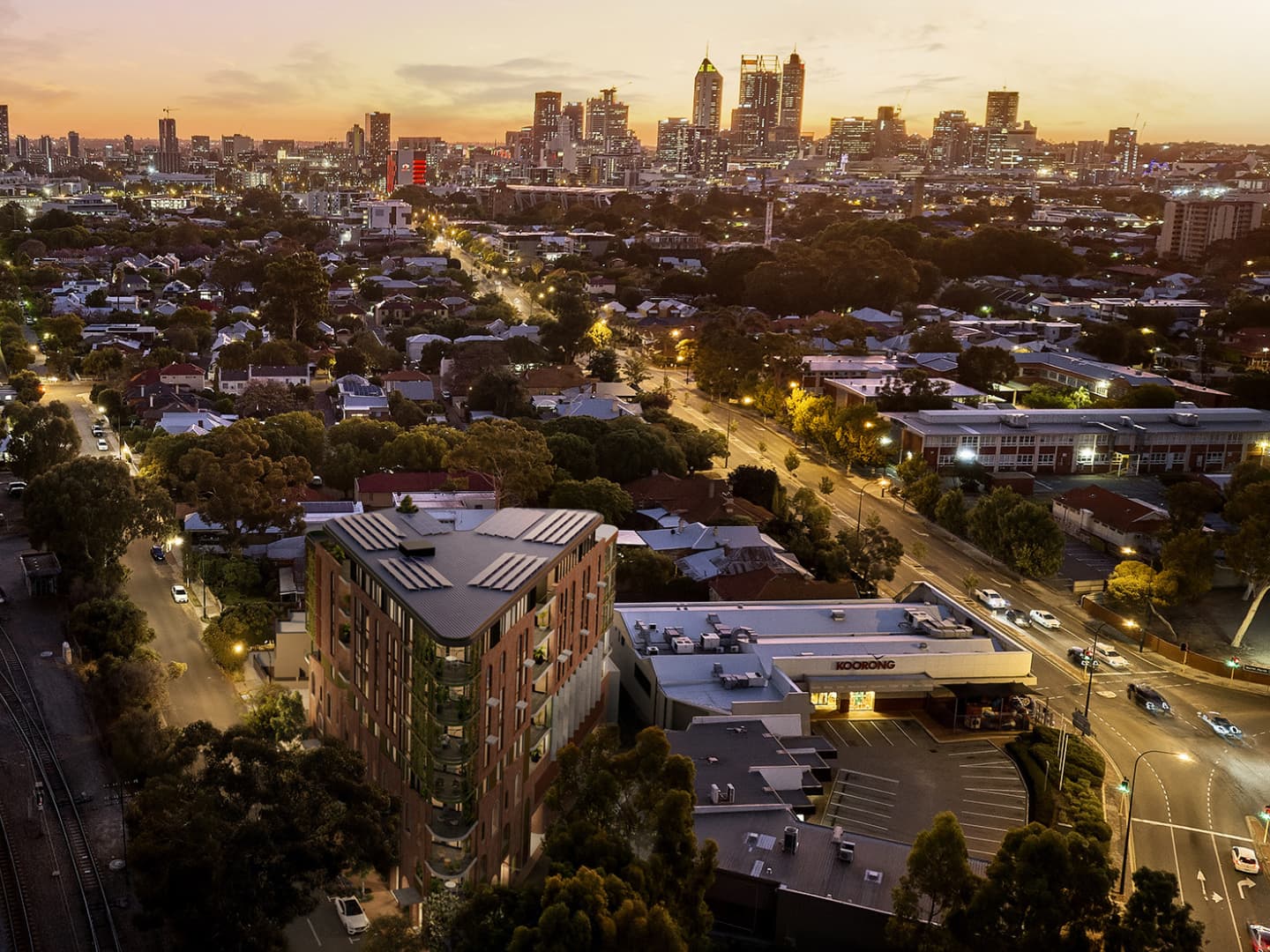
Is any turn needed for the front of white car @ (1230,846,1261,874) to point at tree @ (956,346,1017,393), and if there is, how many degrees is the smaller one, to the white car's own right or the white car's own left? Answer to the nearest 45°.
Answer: approximately 45° to the white car's own right

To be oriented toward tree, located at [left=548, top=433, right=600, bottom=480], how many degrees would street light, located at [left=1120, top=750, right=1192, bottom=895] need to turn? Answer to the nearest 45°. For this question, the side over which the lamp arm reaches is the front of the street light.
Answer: approximately 135° to its left

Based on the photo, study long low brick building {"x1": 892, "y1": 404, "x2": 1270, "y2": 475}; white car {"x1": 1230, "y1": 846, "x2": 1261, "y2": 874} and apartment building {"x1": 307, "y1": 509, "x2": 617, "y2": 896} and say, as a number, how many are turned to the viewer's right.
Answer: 0

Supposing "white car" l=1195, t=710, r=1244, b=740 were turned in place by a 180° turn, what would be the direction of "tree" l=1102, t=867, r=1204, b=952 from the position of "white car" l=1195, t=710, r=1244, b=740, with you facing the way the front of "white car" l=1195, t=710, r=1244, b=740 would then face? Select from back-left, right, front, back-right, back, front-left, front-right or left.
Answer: back-left

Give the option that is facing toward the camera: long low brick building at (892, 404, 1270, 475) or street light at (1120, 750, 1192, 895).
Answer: the long low brick building

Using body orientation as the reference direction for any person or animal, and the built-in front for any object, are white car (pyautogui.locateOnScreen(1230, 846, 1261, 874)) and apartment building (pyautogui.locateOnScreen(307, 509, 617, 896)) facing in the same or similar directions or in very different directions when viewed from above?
very different directions

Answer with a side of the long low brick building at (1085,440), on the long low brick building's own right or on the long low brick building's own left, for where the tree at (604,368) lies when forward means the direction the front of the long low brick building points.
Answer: on the long low brick building's own right

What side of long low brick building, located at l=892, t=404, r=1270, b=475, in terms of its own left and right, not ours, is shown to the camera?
front

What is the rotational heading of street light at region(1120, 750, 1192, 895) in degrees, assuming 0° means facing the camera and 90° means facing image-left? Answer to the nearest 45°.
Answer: approximately 270°

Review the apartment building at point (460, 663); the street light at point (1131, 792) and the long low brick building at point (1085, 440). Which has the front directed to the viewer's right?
the street light

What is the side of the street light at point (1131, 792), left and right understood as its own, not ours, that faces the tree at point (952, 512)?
left

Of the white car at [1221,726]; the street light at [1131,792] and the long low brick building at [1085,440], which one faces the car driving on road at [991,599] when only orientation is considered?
the long low brick building

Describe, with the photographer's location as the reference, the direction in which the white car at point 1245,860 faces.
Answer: facing away from the viewer and to the left of the viewer

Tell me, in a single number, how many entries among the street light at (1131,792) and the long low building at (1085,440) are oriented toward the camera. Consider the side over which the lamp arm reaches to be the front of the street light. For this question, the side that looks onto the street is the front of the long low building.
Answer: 1
